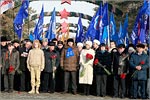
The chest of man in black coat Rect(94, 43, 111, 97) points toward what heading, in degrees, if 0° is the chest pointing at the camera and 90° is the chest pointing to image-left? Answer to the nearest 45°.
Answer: approximately 0°

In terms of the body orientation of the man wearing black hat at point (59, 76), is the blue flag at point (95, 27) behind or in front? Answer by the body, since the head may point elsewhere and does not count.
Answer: behind

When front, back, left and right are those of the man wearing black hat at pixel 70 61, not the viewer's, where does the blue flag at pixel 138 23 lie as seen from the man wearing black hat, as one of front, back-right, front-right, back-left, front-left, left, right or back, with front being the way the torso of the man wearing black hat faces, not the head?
back-left

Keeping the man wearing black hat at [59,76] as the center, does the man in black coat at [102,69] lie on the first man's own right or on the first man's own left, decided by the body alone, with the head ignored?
on the first man's own left

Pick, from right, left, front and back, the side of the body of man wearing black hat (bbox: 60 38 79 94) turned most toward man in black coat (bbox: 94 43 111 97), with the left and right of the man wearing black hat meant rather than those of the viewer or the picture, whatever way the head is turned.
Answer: left

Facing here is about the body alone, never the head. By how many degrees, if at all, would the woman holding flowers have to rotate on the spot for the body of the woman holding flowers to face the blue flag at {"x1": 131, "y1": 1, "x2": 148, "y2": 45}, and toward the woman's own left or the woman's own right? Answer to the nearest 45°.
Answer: approximately 135° to the woman's own left
